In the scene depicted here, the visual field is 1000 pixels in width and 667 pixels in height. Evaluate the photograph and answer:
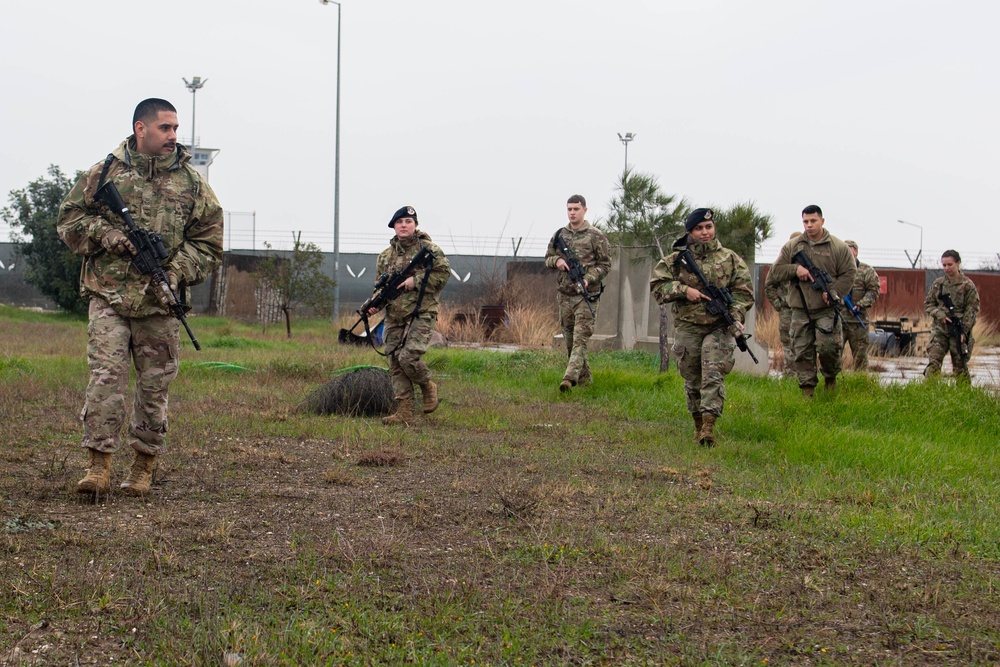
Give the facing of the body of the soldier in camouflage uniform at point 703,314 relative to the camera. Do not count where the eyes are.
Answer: toward the camera

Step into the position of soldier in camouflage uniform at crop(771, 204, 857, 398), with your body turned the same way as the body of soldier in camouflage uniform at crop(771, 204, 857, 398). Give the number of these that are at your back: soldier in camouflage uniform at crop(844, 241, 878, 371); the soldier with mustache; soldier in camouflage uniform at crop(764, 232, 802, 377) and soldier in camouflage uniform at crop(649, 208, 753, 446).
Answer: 2

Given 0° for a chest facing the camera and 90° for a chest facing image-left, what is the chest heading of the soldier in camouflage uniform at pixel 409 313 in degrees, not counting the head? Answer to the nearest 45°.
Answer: approximately 45°

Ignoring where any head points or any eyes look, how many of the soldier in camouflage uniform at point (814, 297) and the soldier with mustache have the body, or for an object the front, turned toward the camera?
2

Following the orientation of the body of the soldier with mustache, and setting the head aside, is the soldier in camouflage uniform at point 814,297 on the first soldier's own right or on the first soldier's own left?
on the first soldier's own left

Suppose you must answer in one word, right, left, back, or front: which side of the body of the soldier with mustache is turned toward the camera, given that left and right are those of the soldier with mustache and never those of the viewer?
front

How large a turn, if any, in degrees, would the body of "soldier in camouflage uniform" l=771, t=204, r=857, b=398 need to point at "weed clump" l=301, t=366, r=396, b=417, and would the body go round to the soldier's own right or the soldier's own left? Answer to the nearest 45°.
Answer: approximately 45° to the soldier's own right

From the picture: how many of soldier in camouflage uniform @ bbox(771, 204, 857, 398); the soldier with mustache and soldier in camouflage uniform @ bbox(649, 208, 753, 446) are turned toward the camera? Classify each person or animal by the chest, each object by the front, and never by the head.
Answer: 3

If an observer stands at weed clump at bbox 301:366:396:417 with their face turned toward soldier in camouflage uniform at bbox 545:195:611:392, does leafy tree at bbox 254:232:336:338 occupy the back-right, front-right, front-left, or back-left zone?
front-left

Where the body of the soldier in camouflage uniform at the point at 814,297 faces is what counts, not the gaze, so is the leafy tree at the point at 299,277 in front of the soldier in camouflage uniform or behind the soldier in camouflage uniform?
behind

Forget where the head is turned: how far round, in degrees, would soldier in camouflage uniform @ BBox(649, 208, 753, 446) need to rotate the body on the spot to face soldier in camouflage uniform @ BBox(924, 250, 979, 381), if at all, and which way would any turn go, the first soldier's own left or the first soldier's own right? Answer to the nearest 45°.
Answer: approximately 135° to the first soldier's own left

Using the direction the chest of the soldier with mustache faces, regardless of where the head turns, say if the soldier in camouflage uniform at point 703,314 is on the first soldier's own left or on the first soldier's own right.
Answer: on the first soldier's own left

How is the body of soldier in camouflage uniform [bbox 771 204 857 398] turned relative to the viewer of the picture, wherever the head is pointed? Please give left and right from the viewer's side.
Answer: facing the viewer
